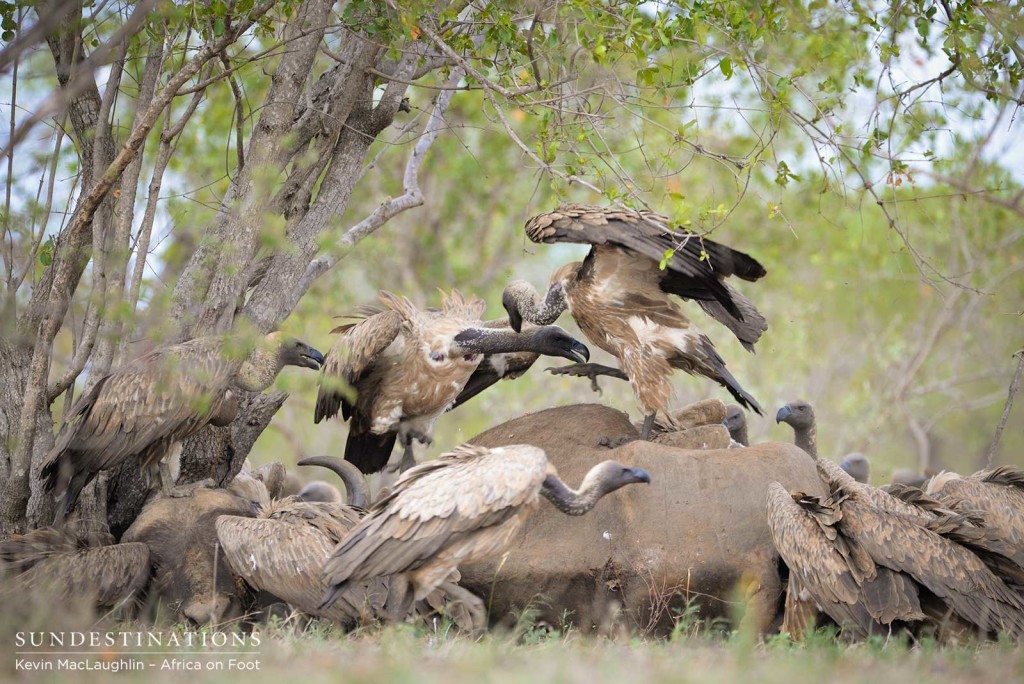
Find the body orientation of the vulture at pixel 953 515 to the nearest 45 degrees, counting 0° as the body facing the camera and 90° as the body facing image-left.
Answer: approximately 90°

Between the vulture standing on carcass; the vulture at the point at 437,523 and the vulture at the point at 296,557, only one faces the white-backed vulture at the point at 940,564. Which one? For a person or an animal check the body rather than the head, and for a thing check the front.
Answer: the vulture at the point at 437,523

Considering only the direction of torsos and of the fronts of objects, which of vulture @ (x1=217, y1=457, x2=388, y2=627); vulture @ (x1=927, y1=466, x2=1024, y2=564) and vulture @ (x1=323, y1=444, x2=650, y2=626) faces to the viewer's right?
vulture @ (x1=323, y1=444, x2=650, y2=626)

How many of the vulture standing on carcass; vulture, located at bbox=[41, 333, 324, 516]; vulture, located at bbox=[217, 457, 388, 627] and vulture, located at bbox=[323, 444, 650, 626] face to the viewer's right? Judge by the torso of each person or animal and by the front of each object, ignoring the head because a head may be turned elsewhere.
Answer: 2

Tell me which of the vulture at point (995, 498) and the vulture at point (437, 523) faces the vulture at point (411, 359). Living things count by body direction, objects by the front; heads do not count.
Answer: the vulture at point (995, 498)

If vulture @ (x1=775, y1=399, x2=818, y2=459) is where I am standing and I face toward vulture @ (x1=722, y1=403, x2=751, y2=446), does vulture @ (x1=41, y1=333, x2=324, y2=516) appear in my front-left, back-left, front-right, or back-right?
front-left

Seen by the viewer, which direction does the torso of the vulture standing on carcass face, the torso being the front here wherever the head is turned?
to the viewer's left

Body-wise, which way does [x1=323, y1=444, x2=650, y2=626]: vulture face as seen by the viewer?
to the viewer's right

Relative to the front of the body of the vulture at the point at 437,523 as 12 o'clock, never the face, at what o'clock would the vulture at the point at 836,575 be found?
the vulture at the point at 836,575 is roughly at 12 o'clock from the vulture at the point at 437,523.

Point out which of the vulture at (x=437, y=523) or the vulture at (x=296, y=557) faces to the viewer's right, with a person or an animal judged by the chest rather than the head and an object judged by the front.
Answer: the vulture at (x=437, y=523)

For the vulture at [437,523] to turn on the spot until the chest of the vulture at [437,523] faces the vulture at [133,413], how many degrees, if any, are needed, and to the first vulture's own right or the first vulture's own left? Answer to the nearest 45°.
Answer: approximately 135° to the first vulture's own left
